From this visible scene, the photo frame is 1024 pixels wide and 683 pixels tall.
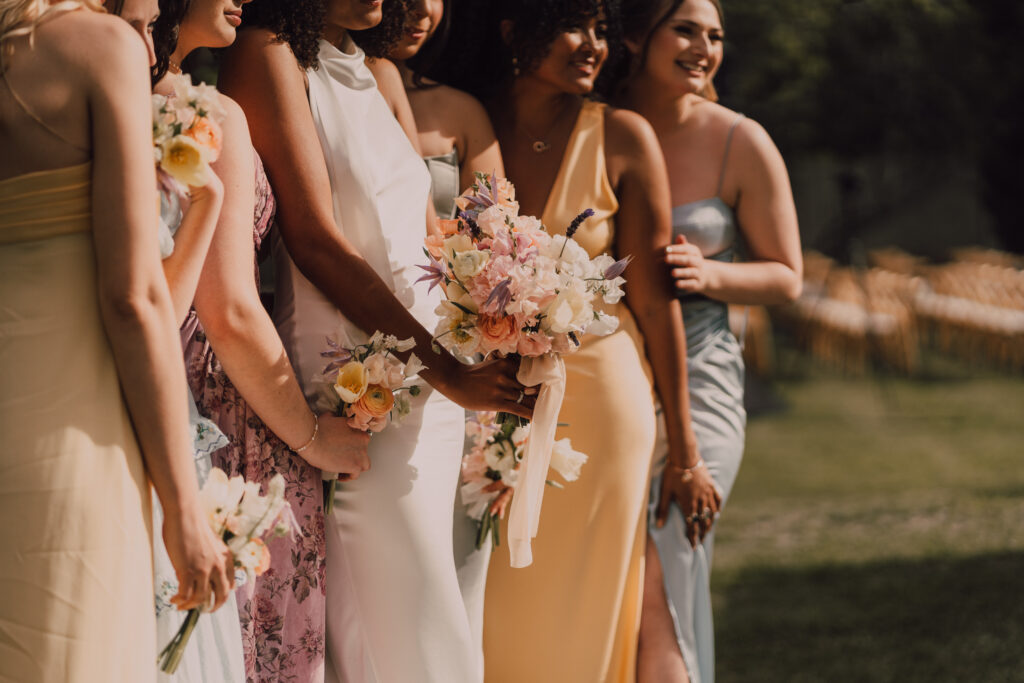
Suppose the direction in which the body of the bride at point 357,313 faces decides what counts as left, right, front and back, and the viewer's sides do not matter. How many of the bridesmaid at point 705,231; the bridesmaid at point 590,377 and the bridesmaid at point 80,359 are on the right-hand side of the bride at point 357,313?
1

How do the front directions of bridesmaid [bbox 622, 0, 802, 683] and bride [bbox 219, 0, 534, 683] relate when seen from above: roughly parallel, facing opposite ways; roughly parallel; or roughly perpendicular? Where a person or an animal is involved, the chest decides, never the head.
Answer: roughly perpendicular

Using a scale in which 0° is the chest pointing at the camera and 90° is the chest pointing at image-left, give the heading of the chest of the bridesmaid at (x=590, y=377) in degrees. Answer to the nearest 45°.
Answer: approximately 45°

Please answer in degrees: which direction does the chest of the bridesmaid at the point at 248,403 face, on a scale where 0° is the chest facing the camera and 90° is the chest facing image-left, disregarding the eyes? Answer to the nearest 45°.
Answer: approximately 270°

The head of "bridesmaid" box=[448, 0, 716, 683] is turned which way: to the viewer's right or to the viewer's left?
to the viewer's right

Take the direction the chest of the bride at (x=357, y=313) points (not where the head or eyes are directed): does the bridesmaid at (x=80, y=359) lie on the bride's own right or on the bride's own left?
on the bride's own right
